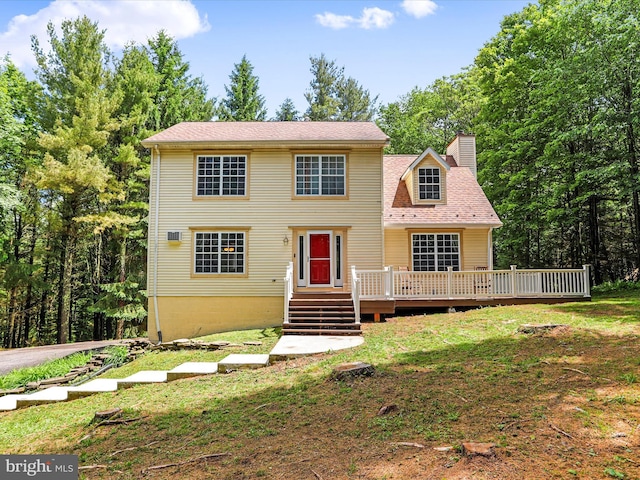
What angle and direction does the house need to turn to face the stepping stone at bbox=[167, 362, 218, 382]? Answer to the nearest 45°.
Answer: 0° — it already faces it

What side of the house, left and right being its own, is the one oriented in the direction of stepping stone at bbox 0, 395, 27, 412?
front

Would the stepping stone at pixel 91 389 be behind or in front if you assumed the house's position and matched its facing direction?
in front

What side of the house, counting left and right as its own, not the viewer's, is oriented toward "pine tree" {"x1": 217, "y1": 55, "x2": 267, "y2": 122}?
back

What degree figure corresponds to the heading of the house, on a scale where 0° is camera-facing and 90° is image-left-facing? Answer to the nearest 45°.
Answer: approximately 0°

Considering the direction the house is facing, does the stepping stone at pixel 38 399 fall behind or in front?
in front

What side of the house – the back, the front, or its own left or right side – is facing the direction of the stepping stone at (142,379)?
front

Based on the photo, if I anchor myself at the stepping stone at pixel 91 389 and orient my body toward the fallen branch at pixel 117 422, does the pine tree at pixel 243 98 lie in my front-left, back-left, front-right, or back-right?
back-left

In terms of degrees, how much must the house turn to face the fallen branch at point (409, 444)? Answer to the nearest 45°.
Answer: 0° — it already faces it
